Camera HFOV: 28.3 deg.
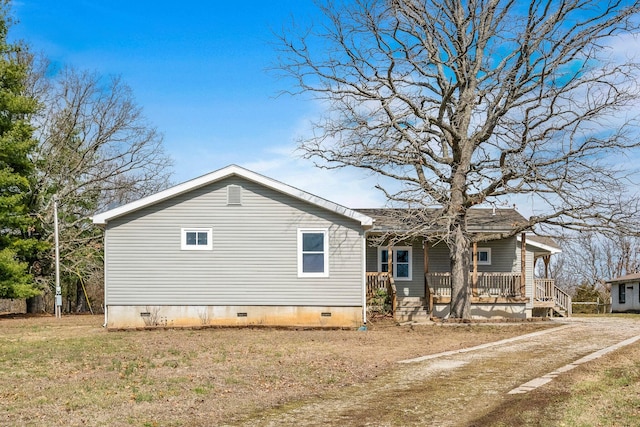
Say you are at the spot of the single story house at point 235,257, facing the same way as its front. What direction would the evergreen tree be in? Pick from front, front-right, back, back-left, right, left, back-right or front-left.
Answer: back-right

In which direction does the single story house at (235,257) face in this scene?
toward the camera

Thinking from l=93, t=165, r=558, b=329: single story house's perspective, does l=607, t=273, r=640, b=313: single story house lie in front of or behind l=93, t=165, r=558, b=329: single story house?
behind
